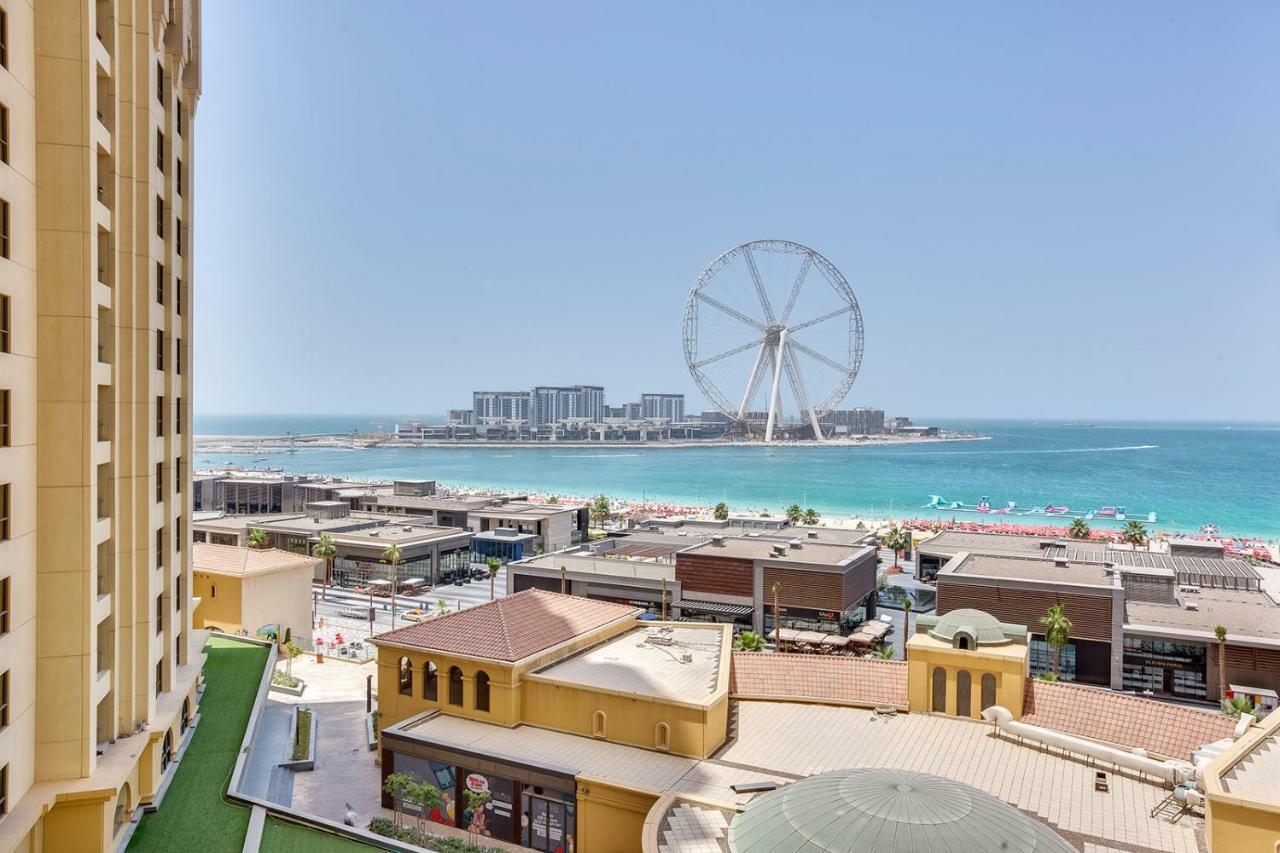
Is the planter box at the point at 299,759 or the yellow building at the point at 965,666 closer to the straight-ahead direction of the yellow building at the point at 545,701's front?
the planter box

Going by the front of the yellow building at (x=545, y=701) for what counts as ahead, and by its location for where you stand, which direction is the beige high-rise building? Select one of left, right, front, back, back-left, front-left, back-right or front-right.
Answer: front

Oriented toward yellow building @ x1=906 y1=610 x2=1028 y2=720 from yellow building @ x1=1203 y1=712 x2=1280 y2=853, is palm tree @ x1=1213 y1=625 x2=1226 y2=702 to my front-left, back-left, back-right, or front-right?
front-right

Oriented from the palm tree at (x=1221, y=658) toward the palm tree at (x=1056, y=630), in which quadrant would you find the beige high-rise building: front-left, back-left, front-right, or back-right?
front-left

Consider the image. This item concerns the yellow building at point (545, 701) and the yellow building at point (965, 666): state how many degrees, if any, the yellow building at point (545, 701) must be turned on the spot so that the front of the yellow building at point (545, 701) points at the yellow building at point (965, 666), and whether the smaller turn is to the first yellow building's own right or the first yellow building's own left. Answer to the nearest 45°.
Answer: approximately 135° to the first yellow building's own left

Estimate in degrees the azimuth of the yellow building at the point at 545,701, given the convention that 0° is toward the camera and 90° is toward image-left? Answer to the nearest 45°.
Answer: approximately 45°

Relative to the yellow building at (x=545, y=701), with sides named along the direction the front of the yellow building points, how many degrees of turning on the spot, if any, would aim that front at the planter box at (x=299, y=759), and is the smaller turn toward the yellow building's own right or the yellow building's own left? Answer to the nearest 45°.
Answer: approximately 90° to the yellow building's own right

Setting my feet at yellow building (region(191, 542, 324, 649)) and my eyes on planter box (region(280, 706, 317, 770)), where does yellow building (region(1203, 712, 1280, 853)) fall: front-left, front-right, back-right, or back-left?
front-left

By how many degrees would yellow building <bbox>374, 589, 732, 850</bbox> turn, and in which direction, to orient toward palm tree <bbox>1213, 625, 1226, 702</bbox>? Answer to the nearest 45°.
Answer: approximately 135° to its left

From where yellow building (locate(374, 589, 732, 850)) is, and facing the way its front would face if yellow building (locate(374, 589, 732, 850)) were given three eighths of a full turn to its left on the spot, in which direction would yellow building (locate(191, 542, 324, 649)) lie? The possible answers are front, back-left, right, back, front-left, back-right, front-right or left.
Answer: back-left

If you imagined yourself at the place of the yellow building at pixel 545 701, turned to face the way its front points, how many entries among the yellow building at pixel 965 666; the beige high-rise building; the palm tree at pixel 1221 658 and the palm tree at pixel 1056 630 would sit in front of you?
1

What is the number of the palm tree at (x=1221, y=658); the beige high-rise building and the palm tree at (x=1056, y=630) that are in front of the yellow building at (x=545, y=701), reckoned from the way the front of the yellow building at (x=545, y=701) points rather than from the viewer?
1

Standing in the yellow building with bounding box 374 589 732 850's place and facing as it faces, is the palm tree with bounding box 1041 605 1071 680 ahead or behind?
behind

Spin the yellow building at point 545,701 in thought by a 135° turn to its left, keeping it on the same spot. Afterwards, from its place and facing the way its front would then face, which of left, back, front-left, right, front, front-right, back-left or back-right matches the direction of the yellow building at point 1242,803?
front-right
